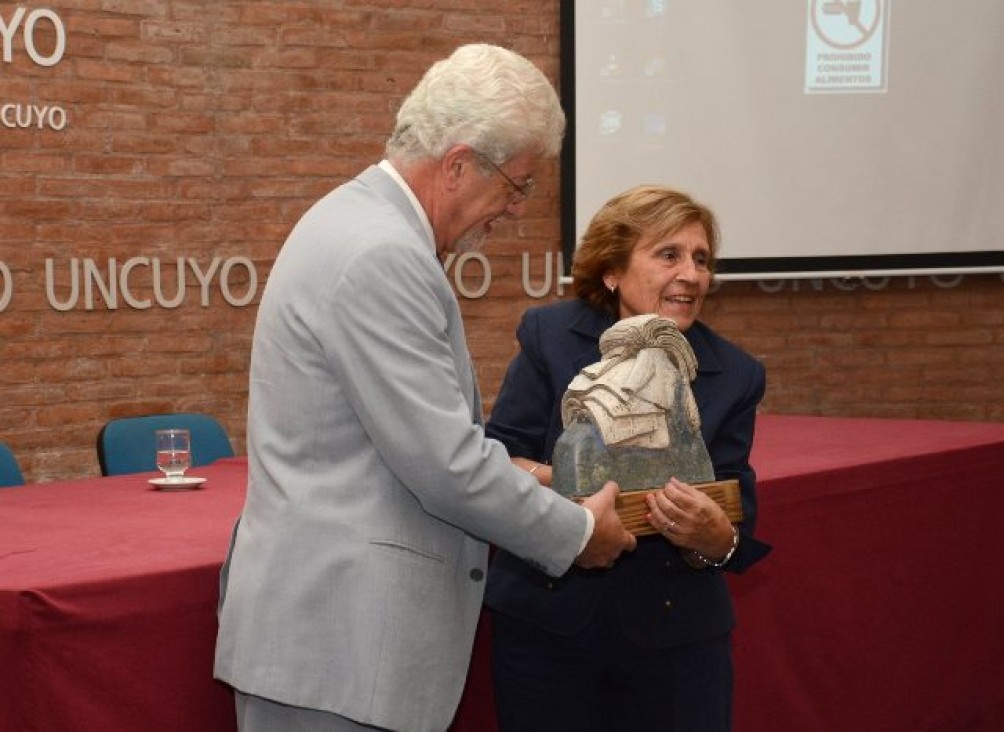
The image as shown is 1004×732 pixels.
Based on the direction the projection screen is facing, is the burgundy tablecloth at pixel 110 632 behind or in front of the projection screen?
in front

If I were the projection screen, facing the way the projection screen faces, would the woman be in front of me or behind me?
in front

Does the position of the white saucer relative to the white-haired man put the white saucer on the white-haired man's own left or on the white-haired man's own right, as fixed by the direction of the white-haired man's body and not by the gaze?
on the white-haired man's own left

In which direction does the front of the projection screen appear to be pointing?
toward the camera

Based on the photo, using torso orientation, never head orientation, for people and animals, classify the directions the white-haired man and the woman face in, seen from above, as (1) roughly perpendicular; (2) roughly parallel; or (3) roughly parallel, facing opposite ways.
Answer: roughly perpendicular

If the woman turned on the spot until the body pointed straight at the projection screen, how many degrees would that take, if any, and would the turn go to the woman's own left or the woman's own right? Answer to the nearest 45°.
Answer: approximately 180°

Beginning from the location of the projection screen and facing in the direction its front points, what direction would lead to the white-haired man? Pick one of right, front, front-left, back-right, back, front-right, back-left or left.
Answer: front

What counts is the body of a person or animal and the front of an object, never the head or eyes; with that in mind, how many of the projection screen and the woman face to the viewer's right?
0

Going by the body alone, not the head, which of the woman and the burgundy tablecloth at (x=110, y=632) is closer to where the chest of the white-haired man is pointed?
the woman

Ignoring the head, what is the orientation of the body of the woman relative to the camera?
toward the camera

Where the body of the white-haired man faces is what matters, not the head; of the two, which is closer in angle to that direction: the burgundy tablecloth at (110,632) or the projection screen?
the projection screen
